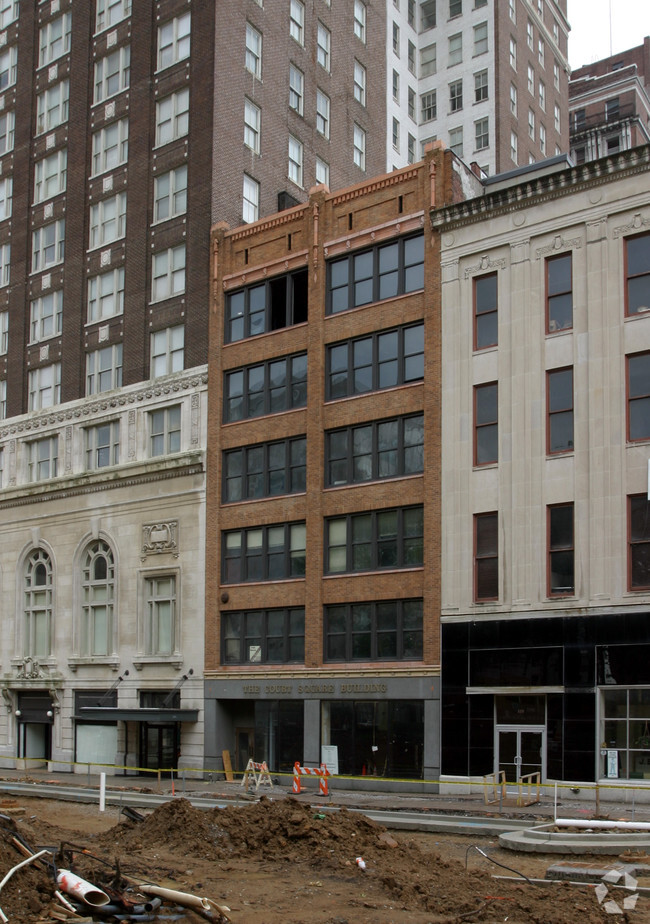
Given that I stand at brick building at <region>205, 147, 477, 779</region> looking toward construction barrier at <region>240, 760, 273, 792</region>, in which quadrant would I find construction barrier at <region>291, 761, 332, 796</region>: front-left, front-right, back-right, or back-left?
front-left

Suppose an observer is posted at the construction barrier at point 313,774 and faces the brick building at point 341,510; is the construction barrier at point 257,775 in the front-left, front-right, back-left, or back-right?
front-left

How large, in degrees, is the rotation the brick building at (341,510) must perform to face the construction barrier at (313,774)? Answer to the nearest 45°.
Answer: approximately 45° to its left

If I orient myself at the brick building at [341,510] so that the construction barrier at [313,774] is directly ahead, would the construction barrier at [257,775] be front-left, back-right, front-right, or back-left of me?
front-right

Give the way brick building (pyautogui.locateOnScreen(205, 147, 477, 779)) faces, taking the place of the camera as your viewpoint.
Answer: facing the viewer and to the left of the viewer
